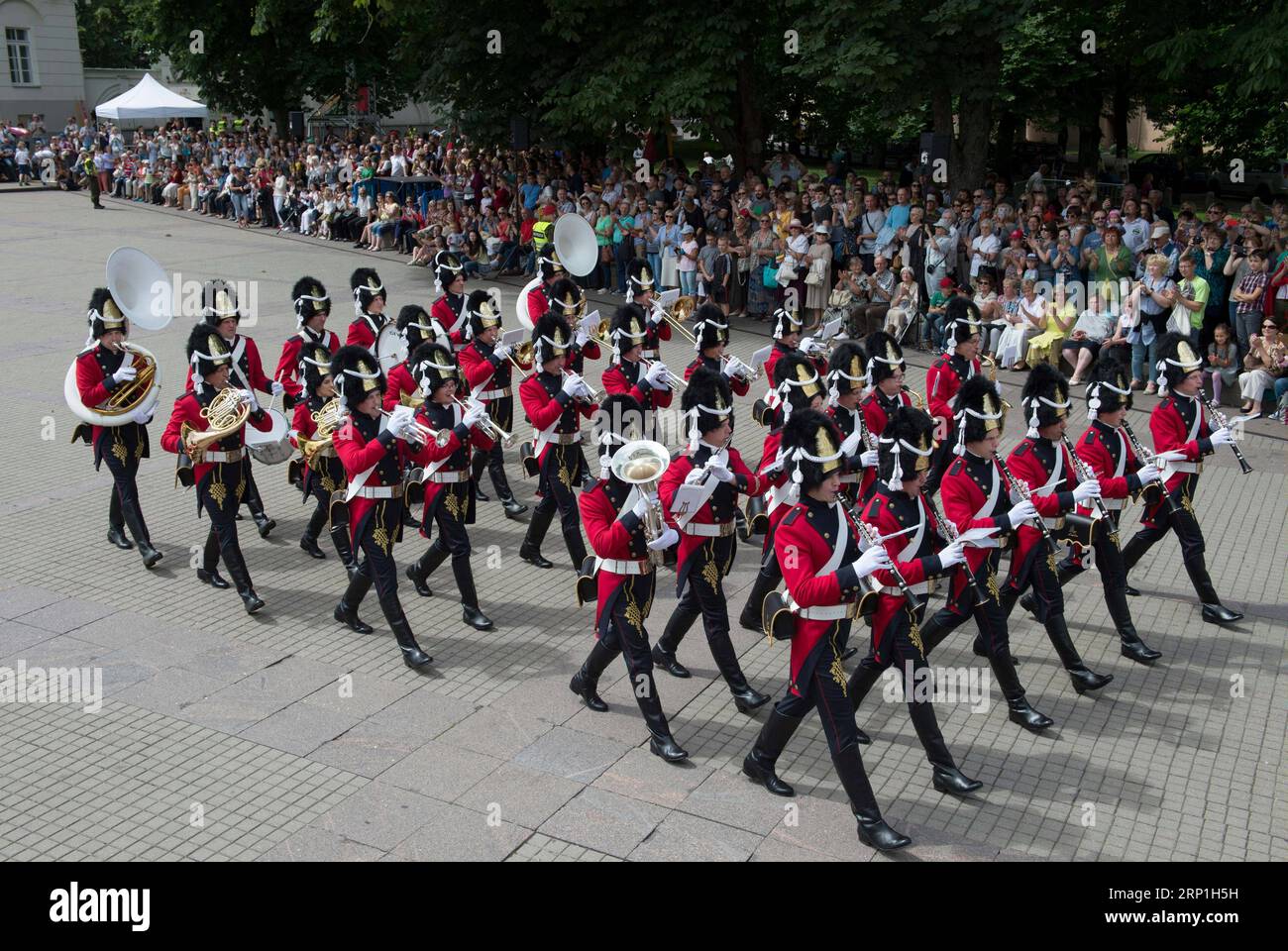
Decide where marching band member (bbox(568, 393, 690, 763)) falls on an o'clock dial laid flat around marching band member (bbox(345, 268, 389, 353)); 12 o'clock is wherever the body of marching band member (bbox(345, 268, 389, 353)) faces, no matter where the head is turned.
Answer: marching band member (bbox(568, 393, 690, 763)) is roughly at 1 o'clock from marching band member (bbox(345, 268, 389, 353)).

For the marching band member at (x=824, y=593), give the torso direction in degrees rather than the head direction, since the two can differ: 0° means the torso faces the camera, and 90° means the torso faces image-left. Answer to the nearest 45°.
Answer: approximately 315°

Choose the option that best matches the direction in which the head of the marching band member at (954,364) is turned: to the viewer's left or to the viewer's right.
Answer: to the viewer's right

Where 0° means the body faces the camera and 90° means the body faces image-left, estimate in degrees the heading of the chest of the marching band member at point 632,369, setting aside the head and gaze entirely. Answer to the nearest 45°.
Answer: approximately 315°

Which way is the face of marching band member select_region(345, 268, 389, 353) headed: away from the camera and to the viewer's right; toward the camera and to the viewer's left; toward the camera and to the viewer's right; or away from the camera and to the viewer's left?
toward the camera and to the viewer's right

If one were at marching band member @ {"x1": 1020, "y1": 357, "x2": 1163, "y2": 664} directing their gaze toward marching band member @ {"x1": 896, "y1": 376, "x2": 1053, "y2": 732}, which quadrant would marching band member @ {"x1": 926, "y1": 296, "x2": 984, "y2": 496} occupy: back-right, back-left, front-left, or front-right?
back-right

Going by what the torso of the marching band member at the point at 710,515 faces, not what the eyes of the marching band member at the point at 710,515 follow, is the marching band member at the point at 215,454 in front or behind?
behind

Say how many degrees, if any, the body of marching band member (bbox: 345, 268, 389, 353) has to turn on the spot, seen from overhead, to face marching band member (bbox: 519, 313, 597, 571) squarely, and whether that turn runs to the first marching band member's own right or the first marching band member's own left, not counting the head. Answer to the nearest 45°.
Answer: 0° — they already face them

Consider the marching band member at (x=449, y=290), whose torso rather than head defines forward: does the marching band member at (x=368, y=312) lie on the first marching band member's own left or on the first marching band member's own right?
on the first marching band member's own right

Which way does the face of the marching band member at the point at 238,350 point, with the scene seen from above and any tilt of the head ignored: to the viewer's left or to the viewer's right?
to the viewer's right

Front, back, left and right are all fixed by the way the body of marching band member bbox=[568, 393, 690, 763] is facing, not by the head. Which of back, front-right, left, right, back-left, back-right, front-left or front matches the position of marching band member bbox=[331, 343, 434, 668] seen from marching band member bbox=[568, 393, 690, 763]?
back

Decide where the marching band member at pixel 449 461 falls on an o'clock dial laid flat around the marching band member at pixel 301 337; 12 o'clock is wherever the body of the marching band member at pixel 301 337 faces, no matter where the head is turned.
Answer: the marching band member at pixel 449 461 is roughly at 1 o'clock from the marching band member at pixel 301 337.

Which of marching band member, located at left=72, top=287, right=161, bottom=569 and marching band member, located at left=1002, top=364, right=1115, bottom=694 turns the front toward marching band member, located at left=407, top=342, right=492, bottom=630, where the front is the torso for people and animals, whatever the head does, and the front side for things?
marching band member, located at left=72, top=287, right=161, bottom=569

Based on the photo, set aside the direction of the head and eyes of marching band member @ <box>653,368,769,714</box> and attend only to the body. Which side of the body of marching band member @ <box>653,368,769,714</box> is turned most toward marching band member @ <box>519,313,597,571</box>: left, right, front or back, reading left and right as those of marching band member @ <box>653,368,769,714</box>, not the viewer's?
back
